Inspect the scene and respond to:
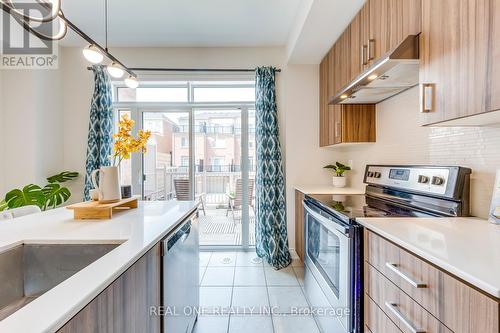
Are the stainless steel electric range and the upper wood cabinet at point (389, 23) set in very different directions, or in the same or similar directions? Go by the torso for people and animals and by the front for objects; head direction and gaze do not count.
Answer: same or similar directions

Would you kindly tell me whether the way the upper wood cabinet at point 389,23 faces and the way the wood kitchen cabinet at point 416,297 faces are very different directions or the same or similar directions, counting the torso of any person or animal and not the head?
same or similar directions

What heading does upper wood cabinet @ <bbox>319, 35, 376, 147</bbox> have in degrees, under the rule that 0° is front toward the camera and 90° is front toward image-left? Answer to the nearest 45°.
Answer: approximately 45°

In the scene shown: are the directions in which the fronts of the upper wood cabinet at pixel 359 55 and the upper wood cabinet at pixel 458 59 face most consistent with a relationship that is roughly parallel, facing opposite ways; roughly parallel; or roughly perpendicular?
roughly parallel

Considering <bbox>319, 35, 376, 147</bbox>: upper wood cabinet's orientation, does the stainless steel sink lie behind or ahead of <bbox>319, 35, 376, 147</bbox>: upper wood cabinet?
ahead

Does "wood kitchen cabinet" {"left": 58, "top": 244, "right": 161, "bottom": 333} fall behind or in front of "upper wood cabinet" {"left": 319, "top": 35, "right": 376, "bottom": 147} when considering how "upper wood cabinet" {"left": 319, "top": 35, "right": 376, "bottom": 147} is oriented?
in front

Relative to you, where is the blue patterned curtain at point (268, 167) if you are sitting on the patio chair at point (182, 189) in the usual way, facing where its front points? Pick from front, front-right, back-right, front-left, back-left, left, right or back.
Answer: front

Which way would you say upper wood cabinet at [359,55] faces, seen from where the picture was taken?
facing the viewer and to the left of the viewer

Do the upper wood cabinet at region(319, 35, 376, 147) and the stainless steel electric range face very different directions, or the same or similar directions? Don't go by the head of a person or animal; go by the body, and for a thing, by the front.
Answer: same or similar directions

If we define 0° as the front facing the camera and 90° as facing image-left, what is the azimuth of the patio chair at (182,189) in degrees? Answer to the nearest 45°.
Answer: approximately 315°

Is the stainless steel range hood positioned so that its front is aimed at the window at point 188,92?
no
